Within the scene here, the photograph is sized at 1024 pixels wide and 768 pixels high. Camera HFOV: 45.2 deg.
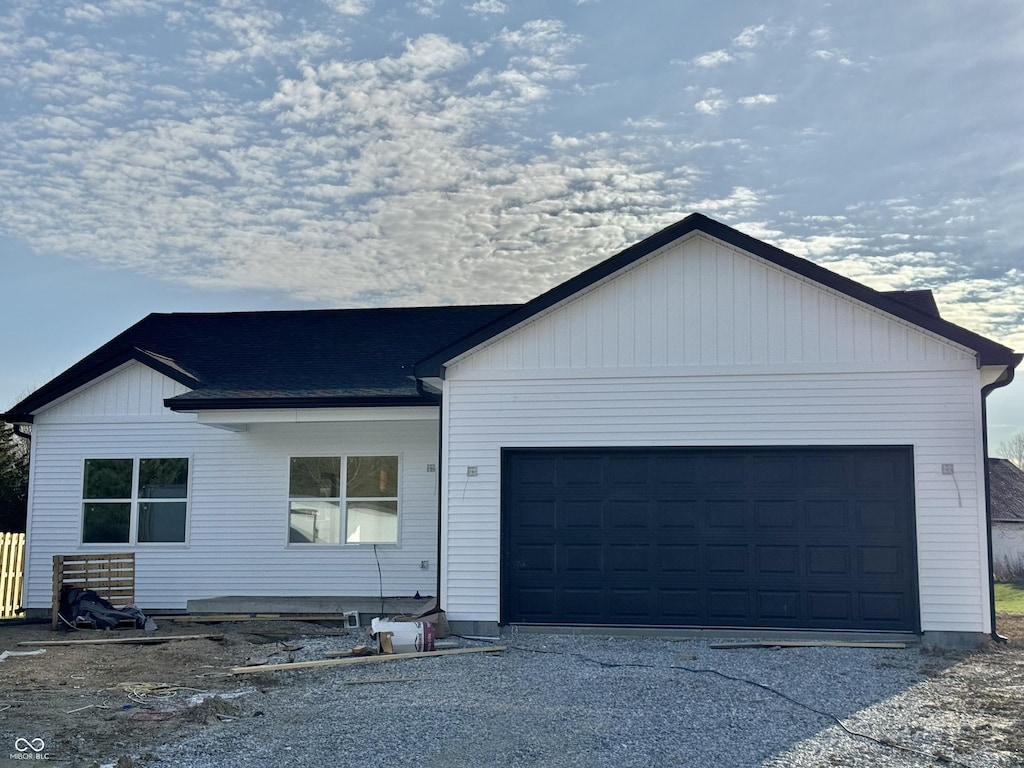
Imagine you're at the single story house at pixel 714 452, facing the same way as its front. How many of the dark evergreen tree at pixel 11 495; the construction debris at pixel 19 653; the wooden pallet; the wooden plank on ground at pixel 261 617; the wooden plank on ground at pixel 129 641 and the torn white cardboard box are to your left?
0

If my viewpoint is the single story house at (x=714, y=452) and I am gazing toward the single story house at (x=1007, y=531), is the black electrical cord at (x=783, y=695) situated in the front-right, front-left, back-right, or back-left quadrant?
back-right

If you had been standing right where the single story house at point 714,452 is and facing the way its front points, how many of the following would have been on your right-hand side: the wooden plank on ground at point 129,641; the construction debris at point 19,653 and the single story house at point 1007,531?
2

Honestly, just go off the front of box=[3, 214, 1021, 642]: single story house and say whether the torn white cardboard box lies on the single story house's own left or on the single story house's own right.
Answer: on the single story house's own right

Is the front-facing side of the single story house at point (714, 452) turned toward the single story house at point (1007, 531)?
no

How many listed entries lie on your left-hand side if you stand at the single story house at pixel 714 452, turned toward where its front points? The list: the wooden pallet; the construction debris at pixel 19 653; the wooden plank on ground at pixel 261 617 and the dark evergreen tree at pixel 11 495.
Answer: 0

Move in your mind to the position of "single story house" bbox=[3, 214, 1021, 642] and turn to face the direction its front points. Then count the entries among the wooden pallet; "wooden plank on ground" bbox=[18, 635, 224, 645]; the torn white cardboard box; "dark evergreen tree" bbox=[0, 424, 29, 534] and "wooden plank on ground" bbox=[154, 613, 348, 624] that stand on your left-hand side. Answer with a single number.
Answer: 0

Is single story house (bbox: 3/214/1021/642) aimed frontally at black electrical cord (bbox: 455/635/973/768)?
yes

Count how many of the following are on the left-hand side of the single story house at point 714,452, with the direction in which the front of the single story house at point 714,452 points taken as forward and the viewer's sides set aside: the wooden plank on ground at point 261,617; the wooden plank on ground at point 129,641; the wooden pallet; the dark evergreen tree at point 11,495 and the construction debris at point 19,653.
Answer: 0

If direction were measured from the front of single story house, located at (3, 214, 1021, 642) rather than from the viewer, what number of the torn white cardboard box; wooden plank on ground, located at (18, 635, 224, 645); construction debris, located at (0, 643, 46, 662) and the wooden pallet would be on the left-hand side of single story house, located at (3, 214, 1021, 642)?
0

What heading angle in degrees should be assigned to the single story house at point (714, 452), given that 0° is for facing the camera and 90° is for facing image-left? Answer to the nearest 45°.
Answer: approximately 0°

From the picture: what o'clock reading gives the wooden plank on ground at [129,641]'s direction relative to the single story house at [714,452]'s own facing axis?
The wooden plank on ground is roughly at 3 o'clock from the single story house.

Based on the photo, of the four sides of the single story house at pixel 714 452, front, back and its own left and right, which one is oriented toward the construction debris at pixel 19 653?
right

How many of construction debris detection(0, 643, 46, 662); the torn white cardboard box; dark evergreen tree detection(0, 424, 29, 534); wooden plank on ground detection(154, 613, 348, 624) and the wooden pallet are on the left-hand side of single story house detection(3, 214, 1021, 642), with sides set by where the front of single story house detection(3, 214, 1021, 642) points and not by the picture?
0

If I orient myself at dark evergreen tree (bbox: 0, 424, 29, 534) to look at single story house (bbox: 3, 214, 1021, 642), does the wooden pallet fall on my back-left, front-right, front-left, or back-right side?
front-right

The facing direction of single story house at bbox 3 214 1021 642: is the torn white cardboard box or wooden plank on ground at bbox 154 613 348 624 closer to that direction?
the torn white cardboard box

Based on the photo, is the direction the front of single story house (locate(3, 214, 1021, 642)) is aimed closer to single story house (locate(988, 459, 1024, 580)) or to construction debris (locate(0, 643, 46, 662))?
the construction debris

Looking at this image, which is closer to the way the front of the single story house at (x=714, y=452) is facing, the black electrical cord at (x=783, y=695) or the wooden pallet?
the black electrical cord
